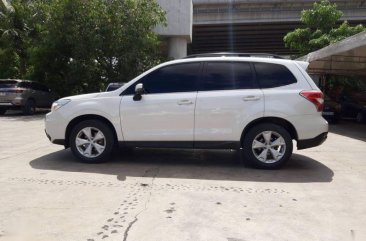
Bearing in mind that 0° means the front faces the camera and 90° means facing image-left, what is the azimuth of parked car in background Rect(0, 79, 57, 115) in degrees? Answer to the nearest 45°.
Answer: approximately 225°

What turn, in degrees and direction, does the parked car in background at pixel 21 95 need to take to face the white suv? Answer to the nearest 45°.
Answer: approximately 135° to its right

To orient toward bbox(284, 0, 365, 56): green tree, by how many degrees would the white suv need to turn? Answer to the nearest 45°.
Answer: approximately 135° to its right

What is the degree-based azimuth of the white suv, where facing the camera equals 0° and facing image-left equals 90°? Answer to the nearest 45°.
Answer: approximately 90°

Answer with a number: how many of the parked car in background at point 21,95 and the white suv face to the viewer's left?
1

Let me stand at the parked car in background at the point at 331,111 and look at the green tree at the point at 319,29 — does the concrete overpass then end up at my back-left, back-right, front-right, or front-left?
front-left

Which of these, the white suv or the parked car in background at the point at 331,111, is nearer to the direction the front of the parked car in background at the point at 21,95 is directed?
the parked car in background

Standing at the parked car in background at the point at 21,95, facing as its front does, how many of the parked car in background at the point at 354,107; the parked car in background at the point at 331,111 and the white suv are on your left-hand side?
0

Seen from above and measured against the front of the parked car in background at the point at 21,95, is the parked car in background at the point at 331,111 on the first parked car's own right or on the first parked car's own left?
on the first parked car's own right

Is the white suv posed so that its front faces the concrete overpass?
no

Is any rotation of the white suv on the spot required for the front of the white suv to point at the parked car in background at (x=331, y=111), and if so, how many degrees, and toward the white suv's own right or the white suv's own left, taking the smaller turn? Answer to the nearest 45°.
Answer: approximately 135° to the white suv's own right
